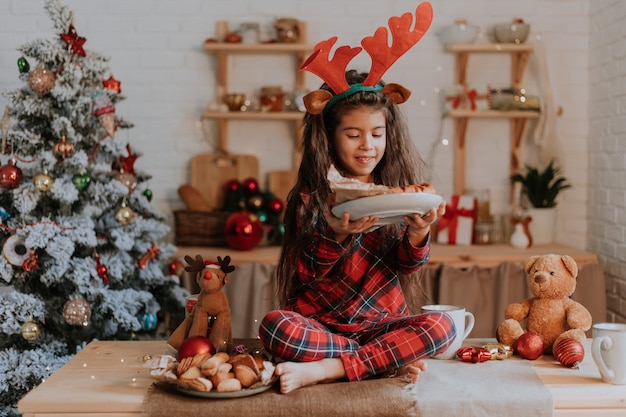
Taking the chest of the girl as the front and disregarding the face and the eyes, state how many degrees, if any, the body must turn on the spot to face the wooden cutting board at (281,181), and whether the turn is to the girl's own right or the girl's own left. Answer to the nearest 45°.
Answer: approximately 180°

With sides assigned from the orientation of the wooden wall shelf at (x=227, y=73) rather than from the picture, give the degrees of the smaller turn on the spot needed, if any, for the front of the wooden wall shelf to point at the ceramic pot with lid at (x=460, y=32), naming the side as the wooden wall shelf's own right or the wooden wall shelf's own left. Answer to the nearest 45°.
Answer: approximately 90° to the wooden wall shelf's own left

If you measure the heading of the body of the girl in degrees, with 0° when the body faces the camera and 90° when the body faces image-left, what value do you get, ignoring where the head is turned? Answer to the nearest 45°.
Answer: approximately 0°

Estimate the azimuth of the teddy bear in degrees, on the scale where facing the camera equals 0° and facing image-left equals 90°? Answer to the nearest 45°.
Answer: approximately 45°

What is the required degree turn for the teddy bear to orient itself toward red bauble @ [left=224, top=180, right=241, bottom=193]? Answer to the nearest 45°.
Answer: approximately 90° to its right

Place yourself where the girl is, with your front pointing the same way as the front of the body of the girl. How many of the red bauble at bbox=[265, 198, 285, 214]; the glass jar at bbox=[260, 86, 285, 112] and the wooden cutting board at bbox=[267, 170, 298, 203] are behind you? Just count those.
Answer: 3

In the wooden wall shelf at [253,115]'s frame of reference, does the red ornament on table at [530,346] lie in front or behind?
in front

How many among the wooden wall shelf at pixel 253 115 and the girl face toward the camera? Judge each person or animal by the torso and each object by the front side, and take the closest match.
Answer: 2
